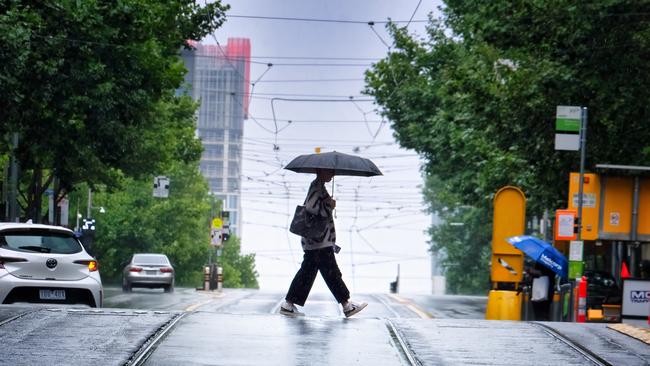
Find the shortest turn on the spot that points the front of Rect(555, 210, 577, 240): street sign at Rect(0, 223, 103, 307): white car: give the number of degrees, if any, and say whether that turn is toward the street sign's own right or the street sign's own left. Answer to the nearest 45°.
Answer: approximately 45° to the street sign's own right

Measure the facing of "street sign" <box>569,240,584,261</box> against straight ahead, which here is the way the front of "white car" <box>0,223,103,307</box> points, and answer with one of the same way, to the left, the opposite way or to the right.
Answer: the opposite way

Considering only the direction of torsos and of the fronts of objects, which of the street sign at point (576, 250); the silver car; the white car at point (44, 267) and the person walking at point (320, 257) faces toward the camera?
the street sign

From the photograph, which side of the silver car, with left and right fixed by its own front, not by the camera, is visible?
back

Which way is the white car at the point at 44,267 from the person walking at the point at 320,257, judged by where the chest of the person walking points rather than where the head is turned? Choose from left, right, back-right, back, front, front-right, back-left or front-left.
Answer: back-left

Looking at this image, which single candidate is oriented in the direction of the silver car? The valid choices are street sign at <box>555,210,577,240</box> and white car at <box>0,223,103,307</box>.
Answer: the white car

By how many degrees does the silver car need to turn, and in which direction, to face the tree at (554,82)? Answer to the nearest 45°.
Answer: approximately 135° to its right

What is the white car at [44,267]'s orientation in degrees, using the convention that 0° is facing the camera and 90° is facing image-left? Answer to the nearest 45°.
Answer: approximately 180°

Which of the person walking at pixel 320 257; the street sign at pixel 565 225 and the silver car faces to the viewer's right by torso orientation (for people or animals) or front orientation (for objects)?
the person walking

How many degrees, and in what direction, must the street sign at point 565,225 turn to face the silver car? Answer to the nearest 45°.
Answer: approximately 135° to its right

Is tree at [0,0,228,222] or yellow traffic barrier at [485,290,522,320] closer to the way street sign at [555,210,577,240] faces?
the yellow traffic barrier

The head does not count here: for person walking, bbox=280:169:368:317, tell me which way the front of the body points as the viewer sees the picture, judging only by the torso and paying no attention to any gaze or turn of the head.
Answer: to the viewer's right

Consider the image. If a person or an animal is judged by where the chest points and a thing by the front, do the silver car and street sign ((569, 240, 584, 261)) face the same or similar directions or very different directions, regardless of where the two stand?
very different directions

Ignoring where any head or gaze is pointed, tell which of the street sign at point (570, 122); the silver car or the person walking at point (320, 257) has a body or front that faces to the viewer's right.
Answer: the person walking

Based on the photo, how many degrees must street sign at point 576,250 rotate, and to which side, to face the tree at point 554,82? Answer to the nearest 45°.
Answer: approximately 180°

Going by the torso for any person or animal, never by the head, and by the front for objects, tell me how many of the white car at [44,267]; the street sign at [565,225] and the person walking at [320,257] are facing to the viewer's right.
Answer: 1

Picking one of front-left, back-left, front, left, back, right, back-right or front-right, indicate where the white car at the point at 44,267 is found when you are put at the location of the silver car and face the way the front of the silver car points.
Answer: back
